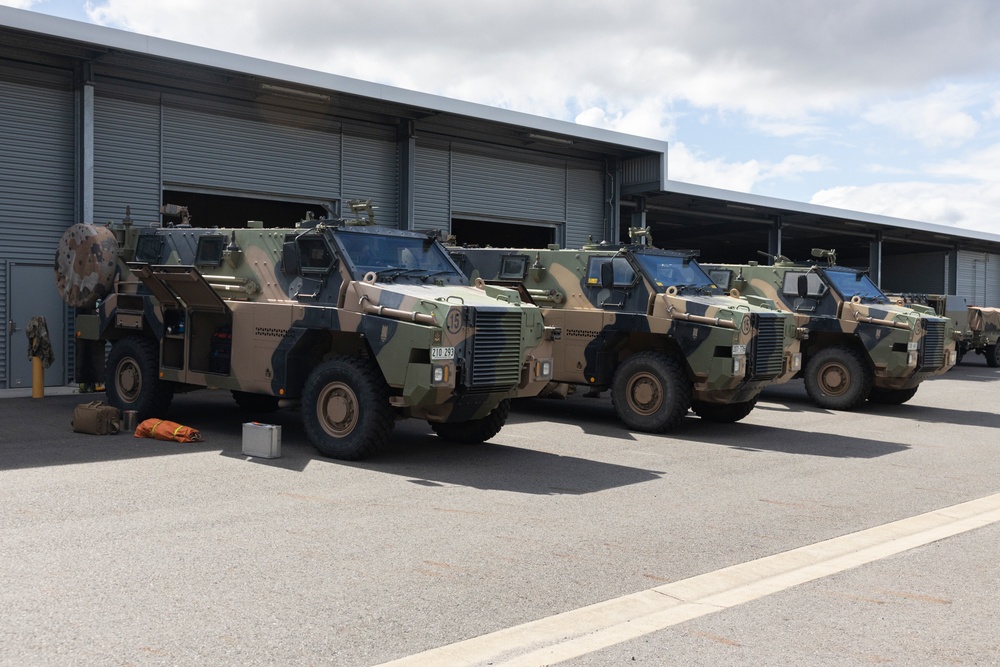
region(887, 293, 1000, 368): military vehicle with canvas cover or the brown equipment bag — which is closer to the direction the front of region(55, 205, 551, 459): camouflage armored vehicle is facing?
the military vehicle with canvas cover

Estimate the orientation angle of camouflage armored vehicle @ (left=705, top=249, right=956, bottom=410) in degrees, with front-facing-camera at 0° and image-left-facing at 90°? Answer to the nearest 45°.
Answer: approximately 315°

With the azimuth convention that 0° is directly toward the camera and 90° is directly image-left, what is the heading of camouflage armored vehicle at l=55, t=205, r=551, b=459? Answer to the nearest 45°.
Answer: approximately 315°

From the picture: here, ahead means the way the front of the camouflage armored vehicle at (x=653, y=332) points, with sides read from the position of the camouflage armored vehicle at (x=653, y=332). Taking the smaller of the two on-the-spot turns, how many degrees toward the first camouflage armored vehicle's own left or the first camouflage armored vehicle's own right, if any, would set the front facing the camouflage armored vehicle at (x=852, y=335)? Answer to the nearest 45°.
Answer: approximately 90° to the first camouflage armored vehicle's own left

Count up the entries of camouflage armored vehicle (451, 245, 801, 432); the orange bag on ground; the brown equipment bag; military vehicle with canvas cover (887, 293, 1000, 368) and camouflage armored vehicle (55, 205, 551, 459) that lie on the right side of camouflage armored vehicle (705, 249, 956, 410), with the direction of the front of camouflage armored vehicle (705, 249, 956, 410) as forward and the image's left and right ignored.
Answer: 4

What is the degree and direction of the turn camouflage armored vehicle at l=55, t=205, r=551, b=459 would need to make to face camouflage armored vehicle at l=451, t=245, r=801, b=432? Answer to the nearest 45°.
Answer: approximately 45° to its left

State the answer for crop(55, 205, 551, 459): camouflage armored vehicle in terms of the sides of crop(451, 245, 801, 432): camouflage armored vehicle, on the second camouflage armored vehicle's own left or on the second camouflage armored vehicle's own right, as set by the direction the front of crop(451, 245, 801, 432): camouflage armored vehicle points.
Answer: on the second camouflage armored vehicle's own right

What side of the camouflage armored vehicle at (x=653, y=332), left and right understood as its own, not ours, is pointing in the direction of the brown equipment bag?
right
